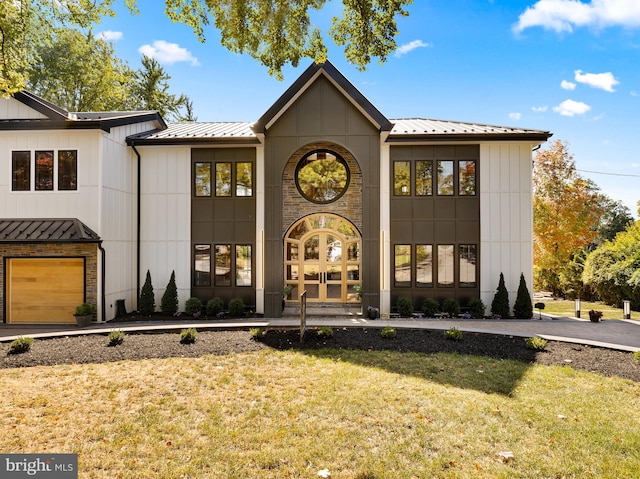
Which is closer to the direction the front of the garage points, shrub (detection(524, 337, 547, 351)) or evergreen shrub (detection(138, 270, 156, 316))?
the shrub

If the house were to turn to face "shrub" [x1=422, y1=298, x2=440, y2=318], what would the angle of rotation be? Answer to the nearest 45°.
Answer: approximately 90° to its left

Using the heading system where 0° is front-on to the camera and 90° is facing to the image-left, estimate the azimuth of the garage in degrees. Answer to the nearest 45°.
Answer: approximately 0°

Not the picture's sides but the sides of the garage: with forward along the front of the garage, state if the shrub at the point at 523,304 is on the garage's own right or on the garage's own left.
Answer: on the garage's own left

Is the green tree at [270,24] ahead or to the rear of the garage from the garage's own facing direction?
ahead

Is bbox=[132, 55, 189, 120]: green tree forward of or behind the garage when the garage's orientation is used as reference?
behind

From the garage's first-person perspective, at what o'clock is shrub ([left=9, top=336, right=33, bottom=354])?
The shrub is roughly at 12 o'clock from the garage.

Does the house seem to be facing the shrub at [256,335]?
yes
